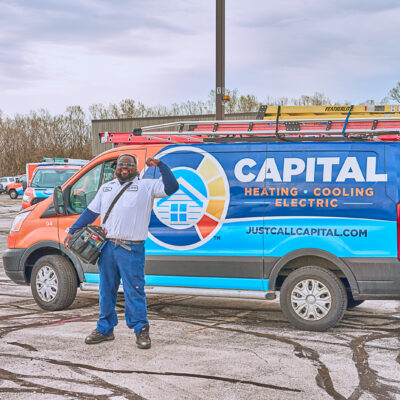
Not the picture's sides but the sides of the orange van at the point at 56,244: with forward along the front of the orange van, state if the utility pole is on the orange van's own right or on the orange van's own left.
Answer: on the orange van's own right

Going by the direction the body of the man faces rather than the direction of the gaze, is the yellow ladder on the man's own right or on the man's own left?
on the man's own left

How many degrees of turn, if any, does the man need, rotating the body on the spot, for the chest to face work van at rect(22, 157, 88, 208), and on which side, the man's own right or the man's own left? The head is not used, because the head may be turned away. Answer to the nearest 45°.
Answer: approximately 180°

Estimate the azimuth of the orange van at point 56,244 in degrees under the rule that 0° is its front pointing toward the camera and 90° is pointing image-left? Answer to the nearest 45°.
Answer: approximately 90°

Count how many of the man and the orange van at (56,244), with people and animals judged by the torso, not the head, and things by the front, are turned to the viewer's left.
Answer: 1

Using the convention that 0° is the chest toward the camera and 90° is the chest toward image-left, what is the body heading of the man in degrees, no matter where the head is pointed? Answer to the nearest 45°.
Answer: approximately 0°
